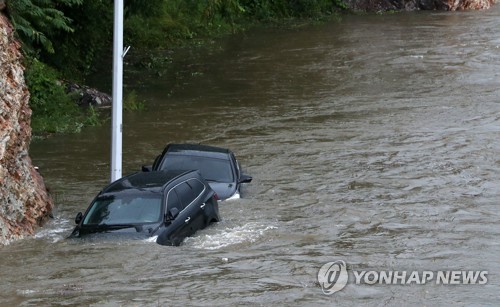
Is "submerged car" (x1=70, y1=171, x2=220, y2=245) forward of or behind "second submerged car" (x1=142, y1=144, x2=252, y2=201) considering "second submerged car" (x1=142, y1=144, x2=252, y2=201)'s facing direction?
forward

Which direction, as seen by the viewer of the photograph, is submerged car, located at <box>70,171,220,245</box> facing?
facing the viewer and to the left of the viewer

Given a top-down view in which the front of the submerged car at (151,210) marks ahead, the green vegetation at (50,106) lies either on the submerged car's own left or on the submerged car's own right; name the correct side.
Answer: on the submerged car's own right

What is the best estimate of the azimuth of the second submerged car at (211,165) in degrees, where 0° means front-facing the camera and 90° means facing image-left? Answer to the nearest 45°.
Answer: approximately 0°

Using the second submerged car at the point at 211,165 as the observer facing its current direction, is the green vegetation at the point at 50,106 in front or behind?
behind

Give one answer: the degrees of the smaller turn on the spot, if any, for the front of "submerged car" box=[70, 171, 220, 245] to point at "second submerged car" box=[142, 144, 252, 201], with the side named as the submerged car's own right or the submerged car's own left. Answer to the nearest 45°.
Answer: approximately 135° to the submerged car's own right

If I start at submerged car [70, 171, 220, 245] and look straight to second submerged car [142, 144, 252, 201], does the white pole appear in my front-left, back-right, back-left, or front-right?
front-left

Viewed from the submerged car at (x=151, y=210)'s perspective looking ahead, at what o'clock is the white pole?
The white pole is roughly at 4 o'clock from the submerged car.

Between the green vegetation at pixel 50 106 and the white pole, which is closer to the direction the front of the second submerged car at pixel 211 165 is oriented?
the white pole
